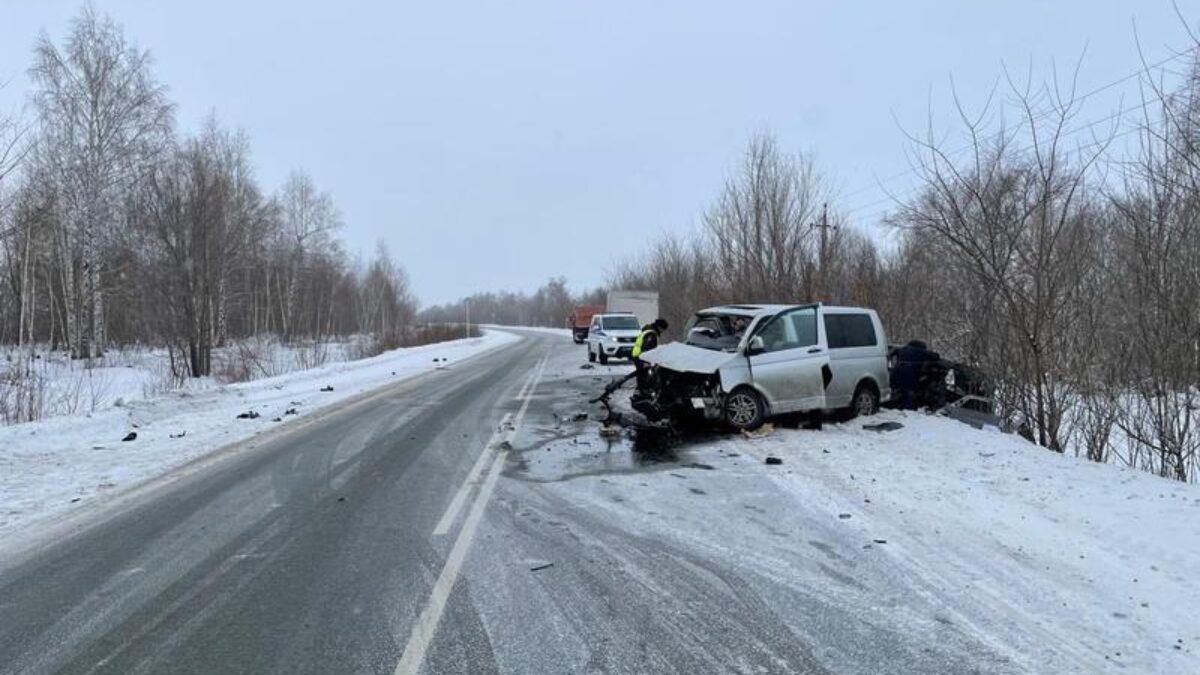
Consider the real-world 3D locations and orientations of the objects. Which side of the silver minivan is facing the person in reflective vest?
right

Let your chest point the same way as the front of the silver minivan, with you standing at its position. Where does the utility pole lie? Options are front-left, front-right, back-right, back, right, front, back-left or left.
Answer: back-right

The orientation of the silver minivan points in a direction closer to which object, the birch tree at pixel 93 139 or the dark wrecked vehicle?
the birch tree

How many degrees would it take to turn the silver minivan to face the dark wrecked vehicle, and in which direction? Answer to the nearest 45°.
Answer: approximately 180°
